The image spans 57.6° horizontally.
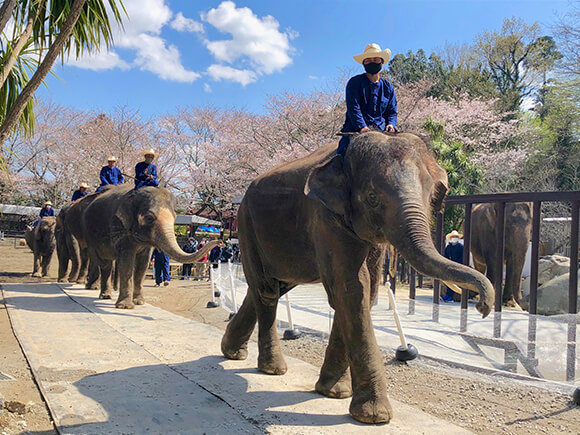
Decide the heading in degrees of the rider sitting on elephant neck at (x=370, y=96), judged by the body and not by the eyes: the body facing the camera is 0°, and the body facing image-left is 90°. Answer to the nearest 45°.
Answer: approximately 0°

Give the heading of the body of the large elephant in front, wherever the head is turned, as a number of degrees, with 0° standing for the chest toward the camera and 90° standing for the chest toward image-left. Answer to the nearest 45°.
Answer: approximately 315°

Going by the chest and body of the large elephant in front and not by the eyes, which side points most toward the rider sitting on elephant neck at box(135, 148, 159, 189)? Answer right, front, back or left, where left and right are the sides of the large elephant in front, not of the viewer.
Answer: back

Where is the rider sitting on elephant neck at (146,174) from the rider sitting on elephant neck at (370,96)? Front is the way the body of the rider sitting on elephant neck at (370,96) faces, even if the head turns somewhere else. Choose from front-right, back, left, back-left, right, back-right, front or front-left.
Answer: back-right

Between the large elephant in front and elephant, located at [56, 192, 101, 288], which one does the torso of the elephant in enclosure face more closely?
the large elephant in front

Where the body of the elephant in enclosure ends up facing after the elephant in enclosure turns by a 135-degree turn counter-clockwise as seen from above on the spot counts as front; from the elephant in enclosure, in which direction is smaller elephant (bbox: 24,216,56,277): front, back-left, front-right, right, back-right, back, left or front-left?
left

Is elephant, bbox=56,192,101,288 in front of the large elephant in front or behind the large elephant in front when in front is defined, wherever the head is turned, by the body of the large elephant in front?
behind

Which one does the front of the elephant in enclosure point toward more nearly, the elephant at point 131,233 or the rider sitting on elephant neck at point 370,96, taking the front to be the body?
the rider sitting on elephant neck
